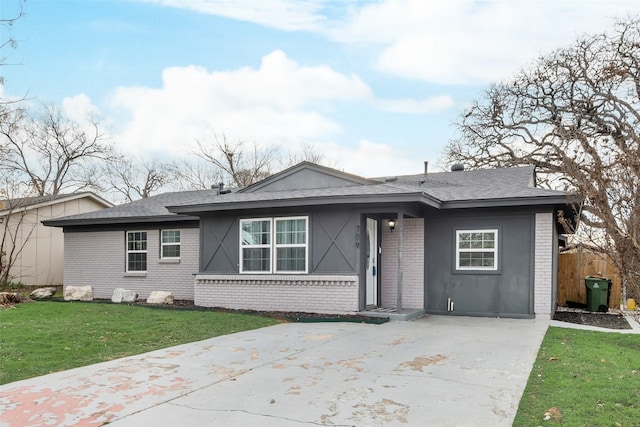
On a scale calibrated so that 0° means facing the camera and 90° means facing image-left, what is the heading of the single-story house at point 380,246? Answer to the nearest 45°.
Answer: approximately 45°

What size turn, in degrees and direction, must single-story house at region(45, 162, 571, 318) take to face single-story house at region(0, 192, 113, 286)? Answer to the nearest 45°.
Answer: approximately 90° to its right

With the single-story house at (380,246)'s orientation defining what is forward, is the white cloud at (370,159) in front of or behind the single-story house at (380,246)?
behind

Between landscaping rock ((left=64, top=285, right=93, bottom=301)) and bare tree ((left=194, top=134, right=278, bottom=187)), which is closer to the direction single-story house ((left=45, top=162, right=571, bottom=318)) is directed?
the landscaping rock

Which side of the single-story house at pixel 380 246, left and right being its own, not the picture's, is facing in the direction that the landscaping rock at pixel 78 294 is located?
right

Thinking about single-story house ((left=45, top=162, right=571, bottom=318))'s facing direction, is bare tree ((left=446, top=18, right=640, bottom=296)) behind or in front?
behind

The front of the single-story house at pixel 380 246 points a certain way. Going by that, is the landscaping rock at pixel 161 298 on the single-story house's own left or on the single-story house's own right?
on the single-story house's own right

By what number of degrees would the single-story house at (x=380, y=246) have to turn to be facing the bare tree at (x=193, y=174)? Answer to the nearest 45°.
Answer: approximately 135° to its right

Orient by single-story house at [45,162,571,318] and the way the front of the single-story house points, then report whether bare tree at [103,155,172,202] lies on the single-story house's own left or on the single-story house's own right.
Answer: on the single-story house's own right

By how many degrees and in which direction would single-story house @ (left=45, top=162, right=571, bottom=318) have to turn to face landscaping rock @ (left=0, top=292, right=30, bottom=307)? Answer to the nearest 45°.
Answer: approximately 45° to its right
